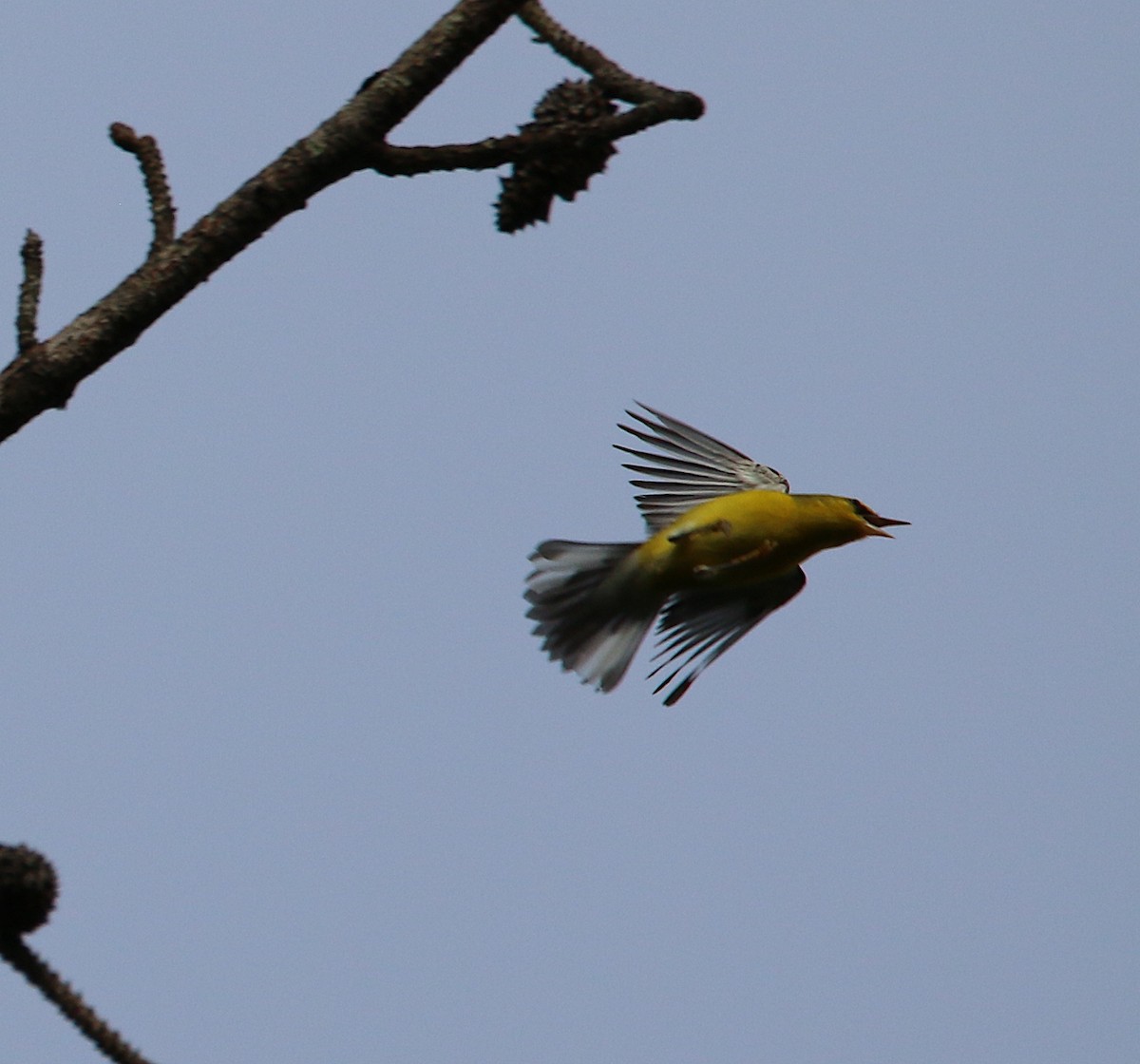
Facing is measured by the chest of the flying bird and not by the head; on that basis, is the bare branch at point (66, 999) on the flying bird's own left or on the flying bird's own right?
on the flying bird's own right

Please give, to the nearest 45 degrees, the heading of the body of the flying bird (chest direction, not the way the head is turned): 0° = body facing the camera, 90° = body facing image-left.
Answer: approximately 270°
